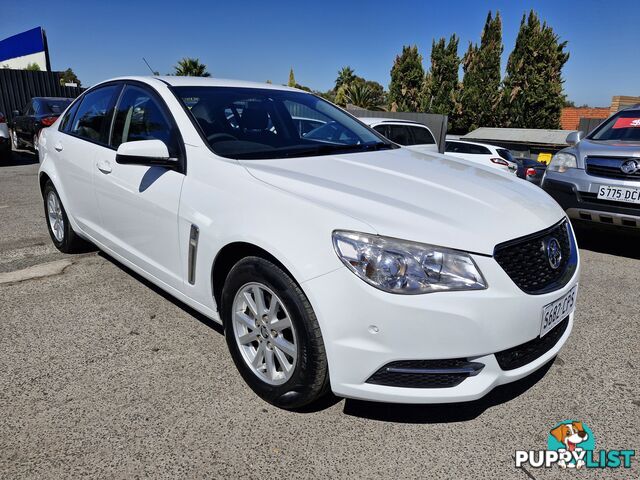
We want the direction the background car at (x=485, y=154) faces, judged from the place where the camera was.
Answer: facing away from the viewer and to the left of the viewer

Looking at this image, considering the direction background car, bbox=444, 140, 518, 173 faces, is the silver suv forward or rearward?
rearward

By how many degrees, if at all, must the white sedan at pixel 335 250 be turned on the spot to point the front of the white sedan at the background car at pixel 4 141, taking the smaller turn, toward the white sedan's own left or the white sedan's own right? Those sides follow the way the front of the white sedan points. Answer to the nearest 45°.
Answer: approximately 180°

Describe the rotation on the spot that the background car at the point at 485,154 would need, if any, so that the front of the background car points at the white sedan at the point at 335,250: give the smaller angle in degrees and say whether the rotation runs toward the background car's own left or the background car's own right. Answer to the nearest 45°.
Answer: approximately 135° to the background car's own left

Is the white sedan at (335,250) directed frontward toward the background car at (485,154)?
no

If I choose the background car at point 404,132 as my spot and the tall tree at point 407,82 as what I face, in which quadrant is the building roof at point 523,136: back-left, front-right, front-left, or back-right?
front-right

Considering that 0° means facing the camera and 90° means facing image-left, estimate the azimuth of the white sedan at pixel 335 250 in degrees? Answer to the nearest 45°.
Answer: approximately 315°

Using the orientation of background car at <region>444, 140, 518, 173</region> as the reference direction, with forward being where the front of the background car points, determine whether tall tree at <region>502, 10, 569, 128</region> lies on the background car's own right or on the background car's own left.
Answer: on the background car's own right

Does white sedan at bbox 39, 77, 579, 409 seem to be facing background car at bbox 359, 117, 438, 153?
no

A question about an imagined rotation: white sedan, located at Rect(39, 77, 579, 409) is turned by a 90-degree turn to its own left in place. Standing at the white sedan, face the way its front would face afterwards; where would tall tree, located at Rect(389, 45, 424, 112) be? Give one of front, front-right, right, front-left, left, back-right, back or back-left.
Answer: front-left

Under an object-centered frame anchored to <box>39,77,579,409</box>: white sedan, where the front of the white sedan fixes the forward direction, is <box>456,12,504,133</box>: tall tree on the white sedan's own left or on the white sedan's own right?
on the white sedan's own left

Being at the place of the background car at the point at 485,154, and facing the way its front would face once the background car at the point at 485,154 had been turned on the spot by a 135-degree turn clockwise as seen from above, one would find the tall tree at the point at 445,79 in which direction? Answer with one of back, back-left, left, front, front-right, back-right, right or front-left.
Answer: left

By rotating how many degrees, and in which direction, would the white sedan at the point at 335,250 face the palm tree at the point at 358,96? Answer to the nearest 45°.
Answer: approximately 135° to its left

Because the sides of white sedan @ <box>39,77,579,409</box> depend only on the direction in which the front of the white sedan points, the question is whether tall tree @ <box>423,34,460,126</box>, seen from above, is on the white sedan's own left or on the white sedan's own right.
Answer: on the white sedan's own left

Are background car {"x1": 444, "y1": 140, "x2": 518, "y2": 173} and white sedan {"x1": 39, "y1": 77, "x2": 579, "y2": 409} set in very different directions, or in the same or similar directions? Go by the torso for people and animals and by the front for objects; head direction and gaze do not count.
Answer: very different directions

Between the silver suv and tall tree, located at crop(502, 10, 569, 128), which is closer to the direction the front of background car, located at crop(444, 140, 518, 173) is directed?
the tall tree
